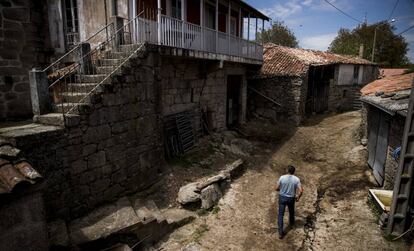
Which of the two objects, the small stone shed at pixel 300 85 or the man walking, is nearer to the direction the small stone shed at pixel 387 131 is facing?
the man walking

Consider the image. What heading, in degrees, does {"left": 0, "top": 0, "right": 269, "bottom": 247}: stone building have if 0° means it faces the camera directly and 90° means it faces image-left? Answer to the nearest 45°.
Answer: approximately 315°

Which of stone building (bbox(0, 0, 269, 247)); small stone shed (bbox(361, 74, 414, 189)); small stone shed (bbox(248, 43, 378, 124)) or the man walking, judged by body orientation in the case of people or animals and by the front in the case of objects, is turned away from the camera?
the man walking

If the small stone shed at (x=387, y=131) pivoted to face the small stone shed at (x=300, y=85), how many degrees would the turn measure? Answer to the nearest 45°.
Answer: approximately 90° to its right

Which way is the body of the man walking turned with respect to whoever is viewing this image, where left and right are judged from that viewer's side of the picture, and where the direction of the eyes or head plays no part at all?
facing away from the viewer

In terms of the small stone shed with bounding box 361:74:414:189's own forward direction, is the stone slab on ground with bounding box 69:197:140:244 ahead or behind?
ahead

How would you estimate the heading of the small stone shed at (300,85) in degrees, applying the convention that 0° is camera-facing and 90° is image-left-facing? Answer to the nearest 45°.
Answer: approximately 315°

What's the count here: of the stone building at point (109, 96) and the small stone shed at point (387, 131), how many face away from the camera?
0

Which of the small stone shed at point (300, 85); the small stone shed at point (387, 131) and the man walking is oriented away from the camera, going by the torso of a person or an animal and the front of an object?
the man walking

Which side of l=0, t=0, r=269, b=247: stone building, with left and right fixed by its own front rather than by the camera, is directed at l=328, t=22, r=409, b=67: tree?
left

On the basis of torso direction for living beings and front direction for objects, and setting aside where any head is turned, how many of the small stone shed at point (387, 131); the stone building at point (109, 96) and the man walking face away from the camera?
1

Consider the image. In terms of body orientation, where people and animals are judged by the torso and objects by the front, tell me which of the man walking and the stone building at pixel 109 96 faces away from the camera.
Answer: the man walking

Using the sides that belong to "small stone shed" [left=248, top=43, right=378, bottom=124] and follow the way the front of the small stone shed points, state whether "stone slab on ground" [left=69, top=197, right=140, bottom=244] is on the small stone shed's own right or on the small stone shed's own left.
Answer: on the small stone shed's own right

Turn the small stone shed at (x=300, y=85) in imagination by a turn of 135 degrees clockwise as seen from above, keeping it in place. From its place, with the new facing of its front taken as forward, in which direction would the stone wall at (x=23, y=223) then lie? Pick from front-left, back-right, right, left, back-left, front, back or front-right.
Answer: left

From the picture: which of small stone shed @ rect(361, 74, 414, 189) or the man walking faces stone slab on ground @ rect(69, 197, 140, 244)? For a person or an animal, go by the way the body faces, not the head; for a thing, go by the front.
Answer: the small stone shed

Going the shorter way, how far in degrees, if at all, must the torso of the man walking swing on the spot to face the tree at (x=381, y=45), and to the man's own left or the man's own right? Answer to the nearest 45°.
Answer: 0° — they already face it

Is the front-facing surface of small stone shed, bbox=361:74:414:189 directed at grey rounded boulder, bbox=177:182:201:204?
yes

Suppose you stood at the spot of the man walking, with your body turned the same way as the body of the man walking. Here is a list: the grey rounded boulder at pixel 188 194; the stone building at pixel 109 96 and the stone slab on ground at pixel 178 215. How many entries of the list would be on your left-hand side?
3

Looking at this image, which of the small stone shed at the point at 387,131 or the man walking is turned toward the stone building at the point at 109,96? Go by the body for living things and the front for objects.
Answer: the small stone shed
